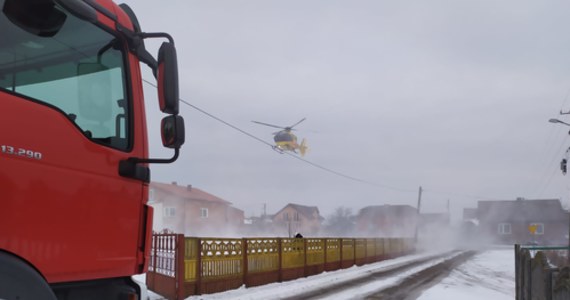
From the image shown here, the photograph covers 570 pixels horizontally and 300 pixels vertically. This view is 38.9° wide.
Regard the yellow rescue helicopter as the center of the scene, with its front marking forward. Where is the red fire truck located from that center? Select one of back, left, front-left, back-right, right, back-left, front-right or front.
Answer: front-left

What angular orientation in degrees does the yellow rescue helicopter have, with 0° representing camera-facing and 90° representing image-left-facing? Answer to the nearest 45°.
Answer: approximately 45°

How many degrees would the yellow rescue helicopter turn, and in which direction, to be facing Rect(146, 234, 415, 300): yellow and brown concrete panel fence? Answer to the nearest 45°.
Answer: approximately 45° to its left

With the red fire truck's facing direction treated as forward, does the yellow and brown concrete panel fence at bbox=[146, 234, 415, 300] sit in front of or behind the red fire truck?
in front

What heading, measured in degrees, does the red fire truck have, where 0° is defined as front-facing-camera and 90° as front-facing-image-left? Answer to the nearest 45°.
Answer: approximately 225°

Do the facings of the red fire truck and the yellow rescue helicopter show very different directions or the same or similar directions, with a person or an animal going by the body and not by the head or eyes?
very different directions

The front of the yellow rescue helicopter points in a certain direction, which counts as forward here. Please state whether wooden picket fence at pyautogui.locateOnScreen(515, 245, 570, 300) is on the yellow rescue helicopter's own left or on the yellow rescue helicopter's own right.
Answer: on the yellow rescue helicopter's own left
